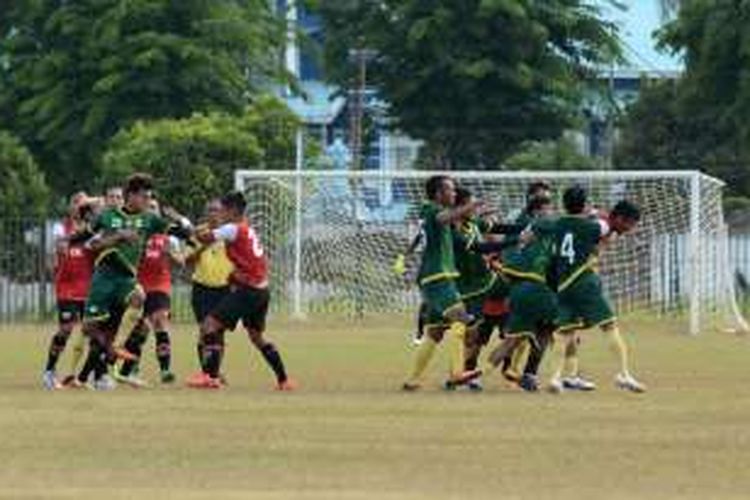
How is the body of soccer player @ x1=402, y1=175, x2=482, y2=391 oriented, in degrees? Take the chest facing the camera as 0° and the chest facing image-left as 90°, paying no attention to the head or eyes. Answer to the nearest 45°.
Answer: approximately 270°

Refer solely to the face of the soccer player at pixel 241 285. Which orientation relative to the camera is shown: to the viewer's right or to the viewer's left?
to the viewer's left

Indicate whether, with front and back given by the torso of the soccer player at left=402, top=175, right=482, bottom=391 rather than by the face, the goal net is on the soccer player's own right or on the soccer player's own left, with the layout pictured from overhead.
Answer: on the soccer player's own left

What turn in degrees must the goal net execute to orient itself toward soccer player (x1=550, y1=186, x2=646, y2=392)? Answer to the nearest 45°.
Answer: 0° — it already faces them

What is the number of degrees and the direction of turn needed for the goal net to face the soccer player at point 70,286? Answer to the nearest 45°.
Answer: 0° — it already faces them

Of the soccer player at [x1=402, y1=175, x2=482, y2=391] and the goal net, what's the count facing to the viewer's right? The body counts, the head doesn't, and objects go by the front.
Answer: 1
